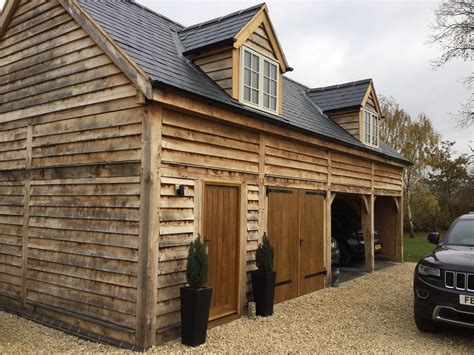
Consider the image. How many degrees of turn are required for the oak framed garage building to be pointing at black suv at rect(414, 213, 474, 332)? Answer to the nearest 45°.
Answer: approximately 45° to its left

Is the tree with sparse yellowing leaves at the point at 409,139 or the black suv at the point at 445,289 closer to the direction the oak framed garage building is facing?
the black suv

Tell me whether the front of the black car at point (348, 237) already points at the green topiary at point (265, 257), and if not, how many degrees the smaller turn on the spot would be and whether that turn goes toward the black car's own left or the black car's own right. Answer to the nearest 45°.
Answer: approximately 135° to the black car's own left

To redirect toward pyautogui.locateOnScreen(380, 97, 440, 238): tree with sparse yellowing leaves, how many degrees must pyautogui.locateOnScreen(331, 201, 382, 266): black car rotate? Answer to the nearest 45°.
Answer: approximately 45° to its right

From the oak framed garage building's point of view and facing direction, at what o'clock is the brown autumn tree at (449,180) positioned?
The brown autumn tree is roughly at 9 o'clock from the oak framed garage building.

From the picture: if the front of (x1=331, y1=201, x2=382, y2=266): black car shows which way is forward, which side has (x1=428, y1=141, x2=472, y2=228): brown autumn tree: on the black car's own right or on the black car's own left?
on the black car's own right

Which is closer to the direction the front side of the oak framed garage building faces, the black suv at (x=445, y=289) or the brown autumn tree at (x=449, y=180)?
the black suv

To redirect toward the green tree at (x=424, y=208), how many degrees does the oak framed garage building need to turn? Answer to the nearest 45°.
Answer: approximately 90° to its left

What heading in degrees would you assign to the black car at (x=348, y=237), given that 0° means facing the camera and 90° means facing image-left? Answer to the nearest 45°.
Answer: approximately 135°

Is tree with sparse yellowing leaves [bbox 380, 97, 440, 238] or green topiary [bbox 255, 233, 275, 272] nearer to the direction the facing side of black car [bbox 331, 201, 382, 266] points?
the tree with sparse yellowing leaves

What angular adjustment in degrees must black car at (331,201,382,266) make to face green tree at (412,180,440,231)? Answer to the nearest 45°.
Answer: approximately 45° to its right

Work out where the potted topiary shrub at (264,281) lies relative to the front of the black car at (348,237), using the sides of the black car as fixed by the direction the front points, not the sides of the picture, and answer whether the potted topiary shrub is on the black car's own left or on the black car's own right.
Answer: on the black car's own left

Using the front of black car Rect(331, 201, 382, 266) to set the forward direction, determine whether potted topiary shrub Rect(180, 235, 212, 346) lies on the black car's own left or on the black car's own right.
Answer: on the black car's own left

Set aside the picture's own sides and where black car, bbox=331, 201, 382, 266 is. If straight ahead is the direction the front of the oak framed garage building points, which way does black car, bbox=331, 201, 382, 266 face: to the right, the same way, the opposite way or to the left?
the opposite way
